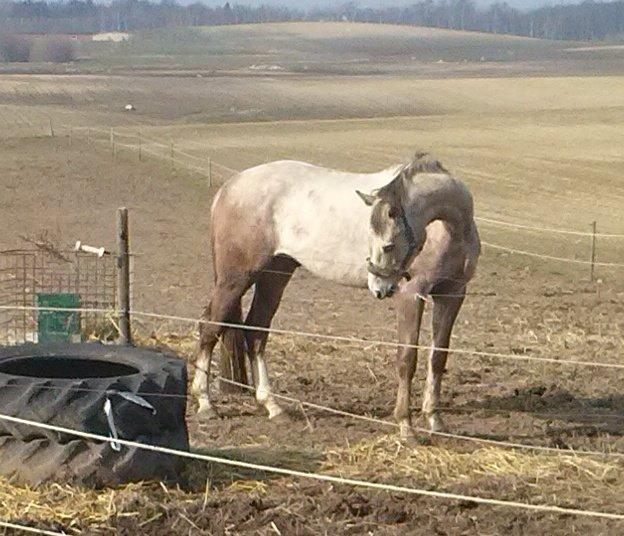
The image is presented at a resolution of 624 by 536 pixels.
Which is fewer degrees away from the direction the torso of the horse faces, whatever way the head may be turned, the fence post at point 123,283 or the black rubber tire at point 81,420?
the black rubber tire

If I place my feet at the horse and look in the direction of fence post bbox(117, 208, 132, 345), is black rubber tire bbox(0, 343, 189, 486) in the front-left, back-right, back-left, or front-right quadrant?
front-left

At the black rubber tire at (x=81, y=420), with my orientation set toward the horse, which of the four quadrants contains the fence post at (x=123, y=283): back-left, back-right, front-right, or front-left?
front-left

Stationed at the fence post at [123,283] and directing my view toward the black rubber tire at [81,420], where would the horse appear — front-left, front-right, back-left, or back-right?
front-left

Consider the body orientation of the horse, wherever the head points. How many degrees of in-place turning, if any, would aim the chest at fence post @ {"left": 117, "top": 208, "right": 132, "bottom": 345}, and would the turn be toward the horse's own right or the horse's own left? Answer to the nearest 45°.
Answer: approximately 135° to the horse's own right

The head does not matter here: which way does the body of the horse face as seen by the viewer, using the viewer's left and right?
facing the viewer and to the right of the viewer

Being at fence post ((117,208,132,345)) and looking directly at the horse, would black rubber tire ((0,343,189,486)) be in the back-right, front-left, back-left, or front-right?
front-right
